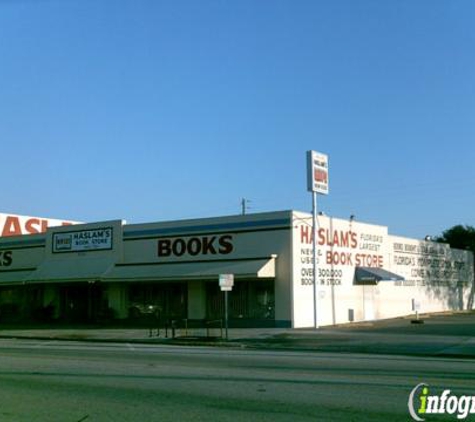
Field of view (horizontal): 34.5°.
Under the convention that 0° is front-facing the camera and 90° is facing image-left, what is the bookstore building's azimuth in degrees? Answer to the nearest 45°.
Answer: approximately 45°

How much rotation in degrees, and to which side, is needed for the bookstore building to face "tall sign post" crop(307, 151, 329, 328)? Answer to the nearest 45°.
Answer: approximately 90° to its left

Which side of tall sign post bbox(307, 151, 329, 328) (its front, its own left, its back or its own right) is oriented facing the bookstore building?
back

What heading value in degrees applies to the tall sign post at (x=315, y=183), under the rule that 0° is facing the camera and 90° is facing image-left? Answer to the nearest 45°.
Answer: approximately 315°
